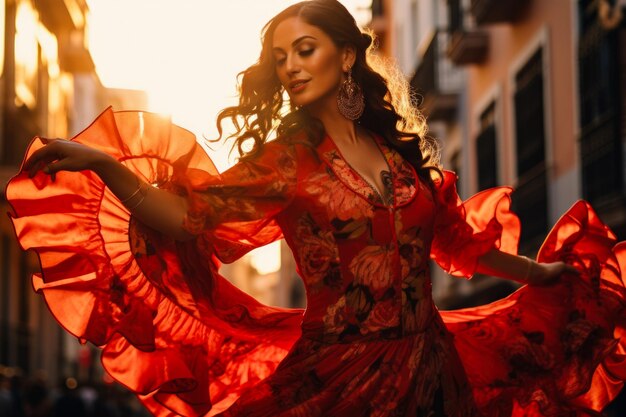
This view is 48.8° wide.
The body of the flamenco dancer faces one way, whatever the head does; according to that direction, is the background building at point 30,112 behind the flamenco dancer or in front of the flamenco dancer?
behind

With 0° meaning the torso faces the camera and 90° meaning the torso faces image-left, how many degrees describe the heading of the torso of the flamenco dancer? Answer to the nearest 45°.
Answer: approximately 315°

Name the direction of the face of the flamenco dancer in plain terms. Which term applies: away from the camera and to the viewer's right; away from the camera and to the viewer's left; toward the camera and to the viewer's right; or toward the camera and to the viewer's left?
toward the camera and to the viewer's left
